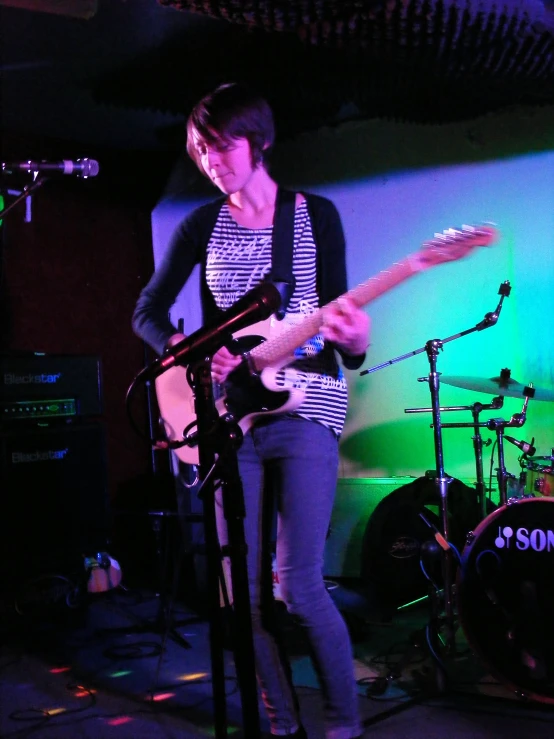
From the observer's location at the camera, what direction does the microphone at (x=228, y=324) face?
facing to the right of the viewer

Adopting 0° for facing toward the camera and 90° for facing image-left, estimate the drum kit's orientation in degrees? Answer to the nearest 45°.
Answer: approximately 0°

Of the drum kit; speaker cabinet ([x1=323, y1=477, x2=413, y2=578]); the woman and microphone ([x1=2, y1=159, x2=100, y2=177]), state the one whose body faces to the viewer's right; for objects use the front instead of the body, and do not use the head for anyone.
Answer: the microphone

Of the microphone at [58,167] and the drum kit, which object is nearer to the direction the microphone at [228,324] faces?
the drum kit

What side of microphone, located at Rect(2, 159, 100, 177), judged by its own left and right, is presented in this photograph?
right
